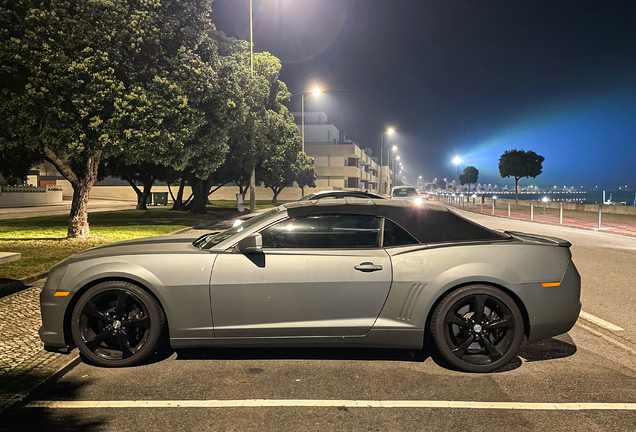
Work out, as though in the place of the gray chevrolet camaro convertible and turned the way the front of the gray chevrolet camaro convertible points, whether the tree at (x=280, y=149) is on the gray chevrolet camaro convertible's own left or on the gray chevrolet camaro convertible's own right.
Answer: on the gray chevrolet camaro convertible's own right

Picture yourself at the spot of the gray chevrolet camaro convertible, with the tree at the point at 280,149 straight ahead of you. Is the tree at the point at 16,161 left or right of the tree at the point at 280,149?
left

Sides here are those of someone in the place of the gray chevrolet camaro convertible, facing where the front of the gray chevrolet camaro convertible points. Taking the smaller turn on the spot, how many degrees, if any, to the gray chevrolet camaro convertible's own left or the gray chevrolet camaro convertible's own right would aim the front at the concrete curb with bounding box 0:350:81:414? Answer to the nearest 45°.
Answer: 0° — it already faces it

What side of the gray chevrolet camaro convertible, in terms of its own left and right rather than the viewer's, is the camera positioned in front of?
left

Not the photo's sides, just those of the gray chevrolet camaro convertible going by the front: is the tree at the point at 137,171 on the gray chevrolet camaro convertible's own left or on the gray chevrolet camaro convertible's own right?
on the gray chevrolet camaro convertible's own right

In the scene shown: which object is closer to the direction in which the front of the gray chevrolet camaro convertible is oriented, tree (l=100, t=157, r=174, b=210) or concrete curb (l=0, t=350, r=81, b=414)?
the concrete curb

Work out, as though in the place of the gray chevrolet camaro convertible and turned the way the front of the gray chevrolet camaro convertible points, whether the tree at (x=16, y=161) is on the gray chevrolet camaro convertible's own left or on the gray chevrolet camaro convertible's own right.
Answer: on the gray chevrolet camaro convertible's own right
